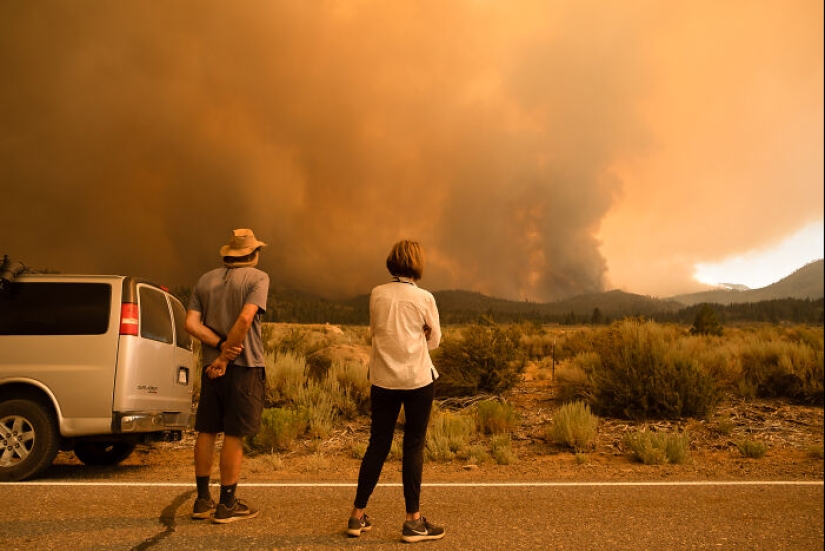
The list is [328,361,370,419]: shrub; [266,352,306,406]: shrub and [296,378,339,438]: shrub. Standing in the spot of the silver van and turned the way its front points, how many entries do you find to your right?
3

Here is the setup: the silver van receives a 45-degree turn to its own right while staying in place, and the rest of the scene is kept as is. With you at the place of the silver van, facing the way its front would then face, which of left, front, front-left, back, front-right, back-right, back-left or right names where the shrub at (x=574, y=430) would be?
right

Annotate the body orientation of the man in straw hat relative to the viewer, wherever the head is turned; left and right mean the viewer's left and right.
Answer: facing away from the viewer and to the right of the viewer

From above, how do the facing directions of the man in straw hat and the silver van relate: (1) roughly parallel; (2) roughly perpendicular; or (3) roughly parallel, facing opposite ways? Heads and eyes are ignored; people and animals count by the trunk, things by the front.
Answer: roughly perpendicular

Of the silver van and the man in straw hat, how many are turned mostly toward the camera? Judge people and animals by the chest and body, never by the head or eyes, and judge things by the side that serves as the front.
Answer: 0

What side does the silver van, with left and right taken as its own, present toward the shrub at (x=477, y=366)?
right

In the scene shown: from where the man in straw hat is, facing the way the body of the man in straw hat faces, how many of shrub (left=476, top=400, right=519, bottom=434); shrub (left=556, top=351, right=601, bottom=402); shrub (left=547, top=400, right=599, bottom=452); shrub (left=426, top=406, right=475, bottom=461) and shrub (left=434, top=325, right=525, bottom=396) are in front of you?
5

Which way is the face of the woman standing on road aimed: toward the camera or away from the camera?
away from the camera

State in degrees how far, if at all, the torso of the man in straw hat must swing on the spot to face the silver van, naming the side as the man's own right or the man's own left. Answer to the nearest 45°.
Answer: approximately 90° to the man's own left

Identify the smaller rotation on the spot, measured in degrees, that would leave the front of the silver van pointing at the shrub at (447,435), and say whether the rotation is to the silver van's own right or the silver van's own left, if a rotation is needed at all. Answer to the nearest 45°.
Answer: approximately 135° to the silver van's own right

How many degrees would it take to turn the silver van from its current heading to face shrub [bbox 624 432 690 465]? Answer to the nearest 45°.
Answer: approximately 135° to its right

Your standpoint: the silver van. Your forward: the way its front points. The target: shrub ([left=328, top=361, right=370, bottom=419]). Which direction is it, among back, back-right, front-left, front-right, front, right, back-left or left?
right

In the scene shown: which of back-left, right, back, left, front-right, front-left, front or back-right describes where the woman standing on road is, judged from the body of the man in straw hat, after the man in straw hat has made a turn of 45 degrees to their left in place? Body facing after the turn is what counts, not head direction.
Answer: back-right

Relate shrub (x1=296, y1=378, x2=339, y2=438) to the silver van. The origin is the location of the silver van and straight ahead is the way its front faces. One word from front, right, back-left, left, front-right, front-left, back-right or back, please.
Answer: right
